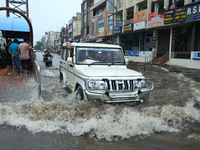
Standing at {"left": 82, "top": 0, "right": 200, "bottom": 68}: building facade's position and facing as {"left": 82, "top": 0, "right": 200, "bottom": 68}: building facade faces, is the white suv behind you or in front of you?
in front

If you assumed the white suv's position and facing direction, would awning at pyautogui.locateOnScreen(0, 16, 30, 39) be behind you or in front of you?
behind

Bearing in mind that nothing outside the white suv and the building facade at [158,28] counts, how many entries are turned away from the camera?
0

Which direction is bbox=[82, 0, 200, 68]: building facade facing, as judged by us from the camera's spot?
facing the viewer and to the left of the viewer

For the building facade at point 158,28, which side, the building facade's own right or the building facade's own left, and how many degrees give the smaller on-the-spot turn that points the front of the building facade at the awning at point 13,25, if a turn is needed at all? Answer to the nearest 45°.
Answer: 0° — it already faces it

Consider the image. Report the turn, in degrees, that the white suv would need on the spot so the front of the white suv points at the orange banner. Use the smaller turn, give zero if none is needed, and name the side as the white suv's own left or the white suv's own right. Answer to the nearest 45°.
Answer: approximately 135° to the white suv's own left

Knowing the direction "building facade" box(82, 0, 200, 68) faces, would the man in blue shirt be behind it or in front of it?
in front

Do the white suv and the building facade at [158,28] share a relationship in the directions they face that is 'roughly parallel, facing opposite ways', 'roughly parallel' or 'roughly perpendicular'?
roughly perpendicular

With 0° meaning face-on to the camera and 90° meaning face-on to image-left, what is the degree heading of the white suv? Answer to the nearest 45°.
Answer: approximately 315°
